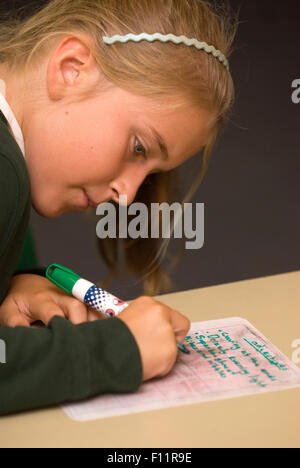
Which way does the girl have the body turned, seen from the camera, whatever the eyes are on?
to the viewer's right

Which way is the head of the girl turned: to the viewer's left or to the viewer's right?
to the viewer's right
